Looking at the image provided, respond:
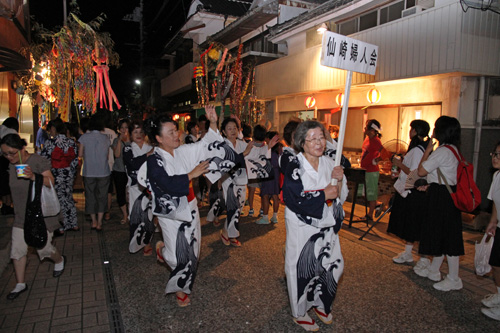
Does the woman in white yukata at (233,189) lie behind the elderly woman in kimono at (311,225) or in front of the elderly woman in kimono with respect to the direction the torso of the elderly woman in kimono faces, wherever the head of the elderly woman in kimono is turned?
behind

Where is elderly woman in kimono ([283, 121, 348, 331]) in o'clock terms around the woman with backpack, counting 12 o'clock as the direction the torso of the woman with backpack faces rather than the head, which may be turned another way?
The elderly woman in kimono is roughly at 10 o'clock from the woman with backpack.

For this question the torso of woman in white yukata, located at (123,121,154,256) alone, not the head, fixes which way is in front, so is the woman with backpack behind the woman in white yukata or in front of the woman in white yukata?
in front

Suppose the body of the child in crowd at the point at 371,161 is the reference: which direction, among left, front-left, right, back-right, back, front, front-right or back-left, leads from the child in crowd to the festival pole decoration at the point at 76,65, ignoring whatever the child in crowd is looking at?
front-right

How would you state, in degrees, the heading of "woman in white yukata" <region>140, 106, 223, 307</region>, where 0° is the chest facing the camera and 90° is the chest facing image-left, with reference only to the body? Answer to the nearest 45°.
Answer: approximately 315°

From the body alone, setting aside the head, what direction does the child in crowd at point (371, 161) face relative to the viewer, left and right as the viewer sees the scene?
facing the viewer and to the left of the viewer

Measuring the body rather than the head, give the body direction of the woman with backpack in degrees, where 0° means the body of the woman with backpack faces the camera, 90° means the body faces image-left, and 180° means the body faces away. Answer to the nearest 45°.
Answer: approximately 90°
